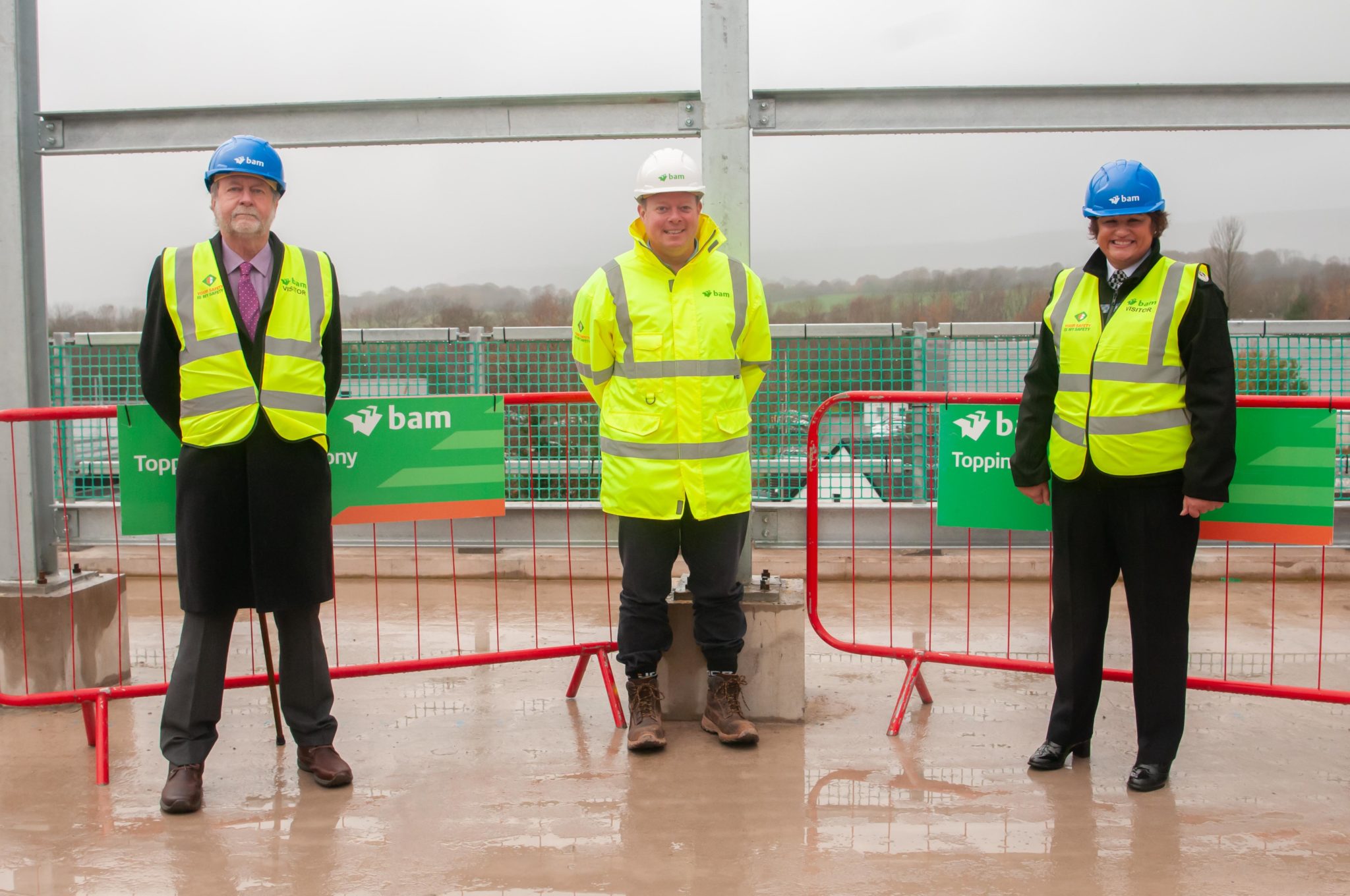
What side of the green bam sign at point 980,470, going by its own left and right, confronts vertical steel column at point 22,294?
right

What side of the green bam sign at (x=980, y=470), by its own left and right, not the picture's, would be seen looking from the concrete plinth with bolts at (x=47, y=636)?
right

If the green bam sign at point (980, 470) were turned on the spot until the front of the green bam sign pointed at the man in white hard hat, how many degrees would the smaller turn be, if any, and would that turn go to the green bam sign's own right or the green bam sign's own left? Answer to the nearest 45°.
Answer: approximately 45° to the green bam sign's own right

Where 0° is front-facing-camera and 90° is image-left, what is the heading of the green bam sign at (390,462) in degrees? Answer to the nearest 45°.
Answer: approximately 0°

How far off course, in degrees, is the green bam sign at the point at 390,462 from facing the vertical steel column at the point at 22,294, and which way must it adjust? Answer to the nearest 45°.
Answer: approximately 135° to its right

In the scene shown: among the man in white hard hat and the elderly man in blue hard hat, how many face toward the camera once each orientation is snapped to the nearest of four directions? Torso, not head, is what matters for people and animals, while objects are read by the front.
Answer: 2

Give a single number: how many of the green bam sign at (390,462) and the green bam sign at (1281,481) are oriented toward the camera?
2

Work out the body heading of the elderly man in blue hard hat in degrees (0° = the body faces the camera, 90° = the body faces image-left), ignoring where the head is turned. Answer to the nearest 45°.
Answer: approximately 0°

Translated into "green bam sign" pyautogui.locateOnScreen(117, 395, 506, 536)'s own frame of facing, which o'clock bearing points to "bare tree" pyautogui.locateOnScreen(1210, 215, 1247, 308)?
The bare tree is roughly at 8 o'clock from the green bam sign.
